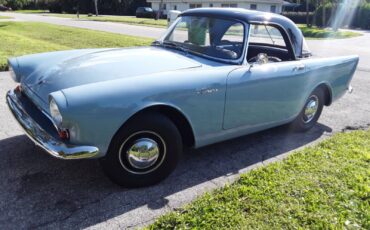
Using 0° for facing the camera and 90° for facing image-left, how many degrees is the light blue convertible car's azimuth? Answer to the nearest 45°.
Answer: approximately 45°
